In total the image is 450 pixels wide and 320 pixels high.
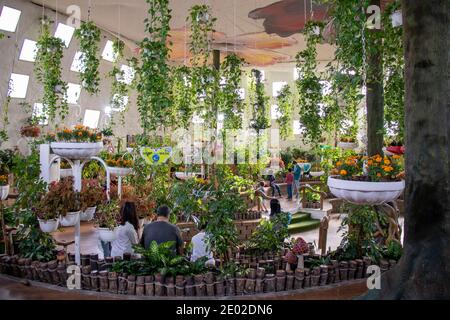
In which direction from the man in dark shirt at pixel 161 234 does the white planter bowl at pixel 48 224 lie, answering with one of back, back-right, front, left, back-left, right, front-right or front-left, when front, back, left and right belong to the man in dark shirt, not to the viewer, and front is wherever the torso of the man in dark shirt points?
left

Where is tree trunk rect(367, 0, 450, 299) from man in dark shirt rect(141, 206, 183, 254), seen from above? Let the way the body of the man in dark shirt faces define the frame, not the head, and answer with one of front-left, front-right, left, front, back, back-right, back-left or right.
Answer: back-right

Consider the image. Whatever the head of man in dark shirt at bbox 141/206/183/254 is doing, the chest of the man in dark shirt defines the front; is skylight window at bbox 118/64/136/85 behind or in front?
in front

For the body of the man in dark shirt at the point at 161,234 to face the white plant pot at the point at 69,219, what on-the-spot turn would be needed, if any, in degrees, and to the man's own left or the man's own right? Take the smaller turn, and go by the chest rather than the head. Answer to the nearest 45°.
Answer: approximately 90° to the man's own left

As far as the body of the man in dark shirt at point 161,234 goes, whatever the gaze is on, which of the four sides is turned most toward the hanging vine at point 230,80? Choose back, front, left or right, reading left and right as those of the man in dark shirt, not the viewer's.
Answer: front

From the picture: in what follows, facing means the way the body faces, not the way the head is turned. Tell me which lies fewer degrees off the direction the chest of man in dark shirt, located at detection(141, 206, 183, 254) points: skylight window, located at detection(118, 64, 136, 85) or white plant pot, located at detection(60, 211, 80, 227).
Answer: the skylight window

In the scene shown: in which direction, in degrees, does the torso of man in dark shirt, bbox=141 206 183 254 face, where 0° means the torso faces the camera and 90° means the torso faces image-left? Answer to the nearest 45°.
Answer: approximately 180°
